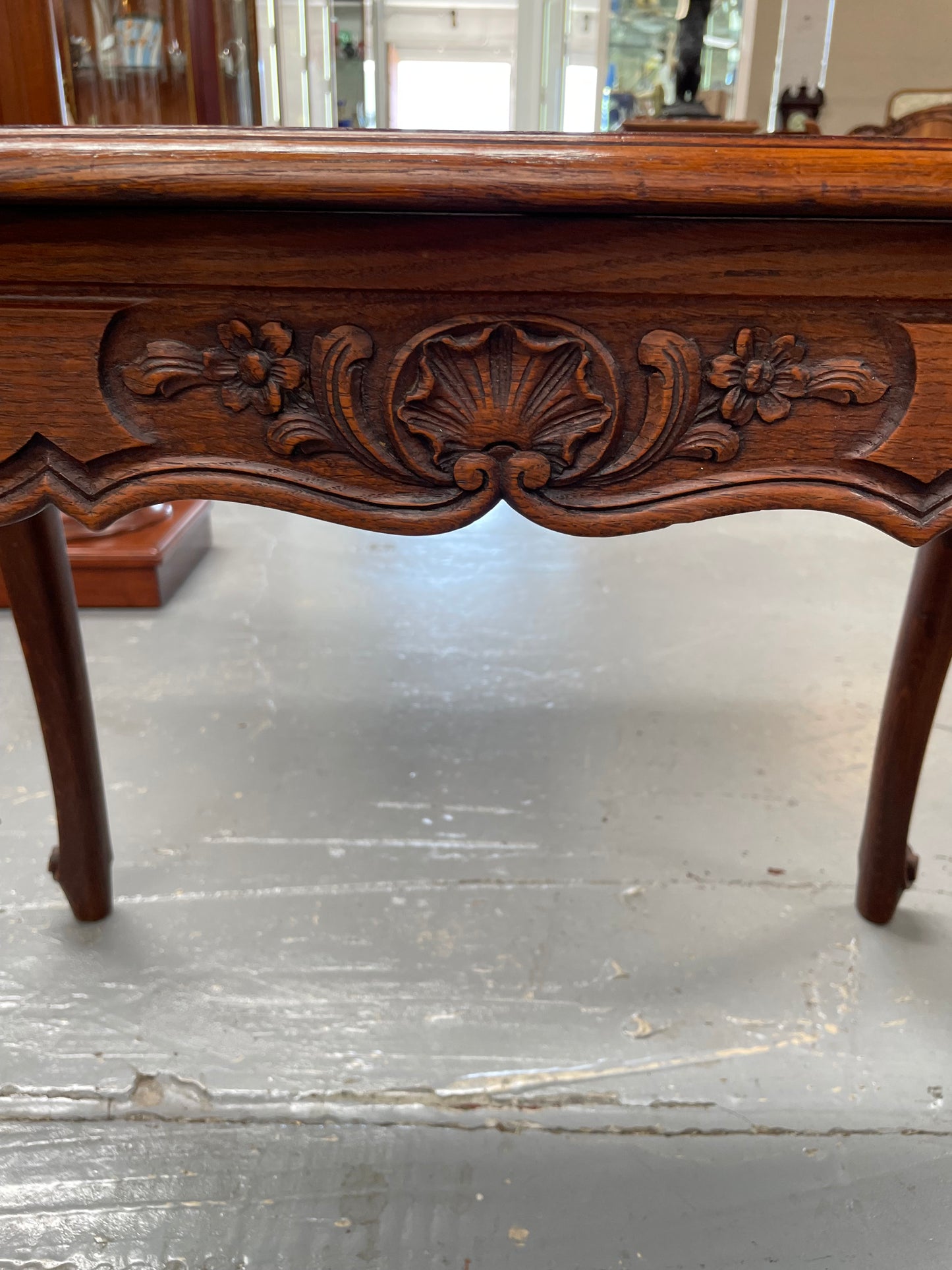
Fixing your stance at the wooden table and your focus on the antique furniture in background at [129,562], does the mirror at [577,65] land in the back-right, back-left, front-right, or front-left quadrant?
front-right

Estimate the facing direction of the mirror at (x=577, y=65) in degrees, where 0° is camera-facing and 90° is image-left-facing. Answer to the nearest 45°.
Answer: approximately 0°

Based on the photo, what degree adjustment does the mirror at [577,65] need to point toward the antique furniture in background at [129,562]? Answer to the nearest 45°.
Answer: approximately 45° to its right

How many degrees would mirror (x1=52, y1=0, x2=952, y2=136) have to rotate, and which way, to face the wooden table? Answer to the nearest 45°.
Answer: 0° — it already faces it
